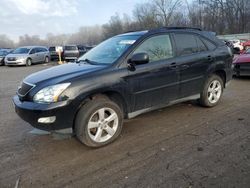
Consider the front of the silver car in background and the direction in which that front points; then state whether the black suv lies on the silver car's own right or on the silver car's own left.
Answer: on the silver car's own left

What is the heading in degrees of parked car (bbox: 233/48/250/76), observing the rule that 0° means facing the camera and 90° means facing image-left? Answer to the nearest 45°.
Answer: approximately 45°

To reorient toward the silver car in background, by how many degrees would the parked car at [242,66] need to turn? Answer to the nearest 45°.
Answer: approximately 90° to its right

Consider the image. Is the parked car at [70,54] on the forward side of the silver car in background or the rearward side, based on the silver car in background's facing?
on the rearward side

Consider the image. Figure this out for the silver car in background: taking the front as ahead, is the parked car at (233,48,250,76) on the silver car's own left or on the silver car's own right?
on the silver car's own left

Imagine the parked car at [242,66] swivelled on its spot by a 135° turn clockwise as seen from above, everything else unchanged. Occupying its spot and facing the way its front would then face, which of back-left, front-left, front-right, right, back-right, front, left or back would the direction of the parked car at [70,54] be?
front-left

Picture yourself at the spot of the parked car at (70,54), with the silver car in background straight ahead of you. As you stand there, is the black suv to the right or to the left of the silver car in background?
left

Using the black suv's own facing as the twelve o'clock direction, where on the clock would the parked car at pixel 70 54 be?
The parked car is roughly at 4 o'clock from the black suv.

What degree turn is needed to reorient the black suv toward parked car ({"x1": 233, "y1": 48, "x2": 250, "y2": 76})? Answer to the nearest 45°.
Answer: approximately 180°
